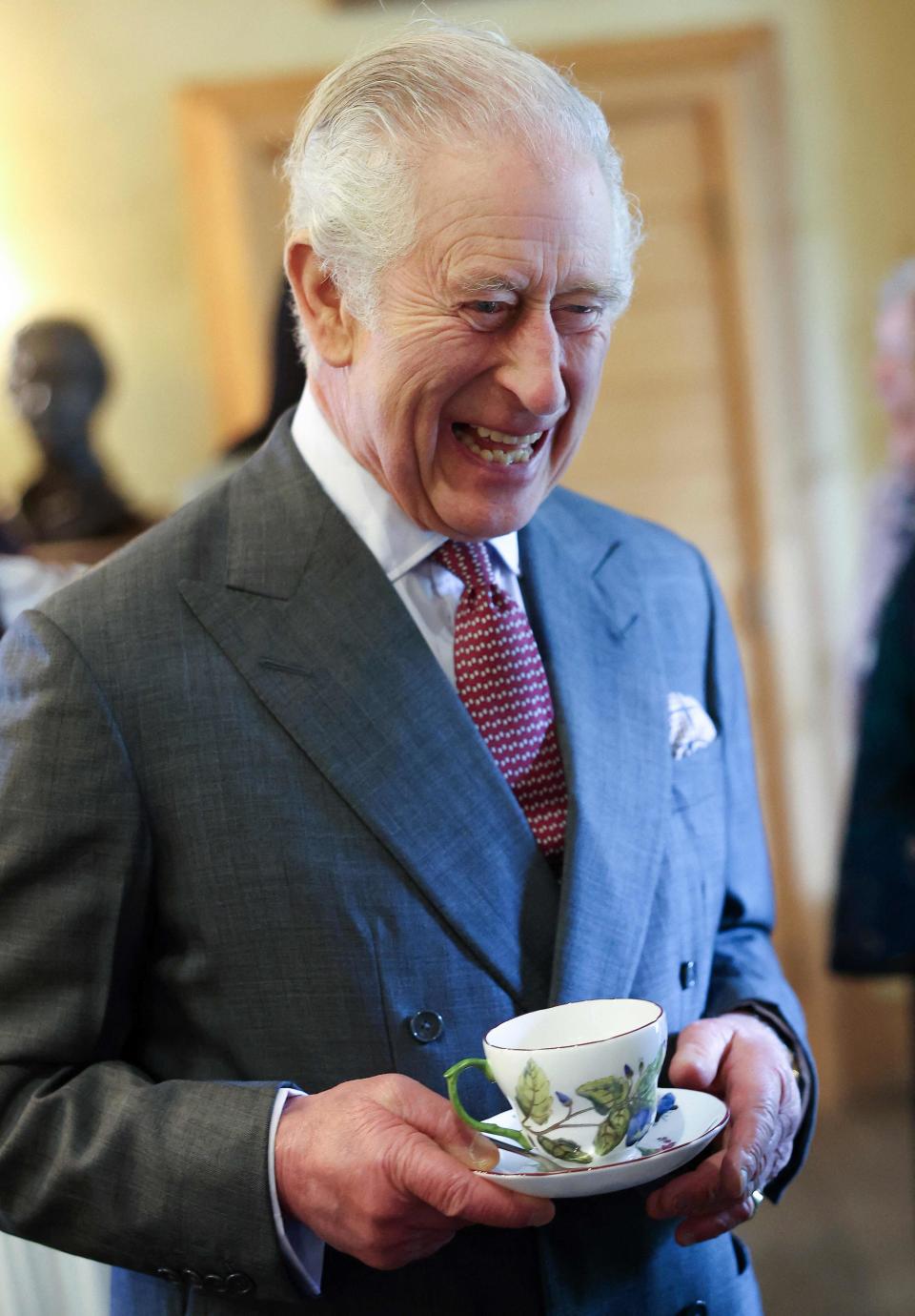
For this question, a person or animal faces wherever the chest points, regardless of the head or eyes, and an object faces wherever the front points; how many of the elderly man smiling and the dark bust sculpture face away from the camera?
0

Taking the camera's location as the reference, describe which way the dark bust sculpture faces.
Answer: facing the viewer and to the left of the viewer

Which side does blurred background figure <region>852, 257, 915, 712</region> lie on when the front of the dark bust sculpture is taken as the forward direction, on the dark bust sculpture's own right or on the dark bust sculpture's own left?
on the dark bust sculpture's own left

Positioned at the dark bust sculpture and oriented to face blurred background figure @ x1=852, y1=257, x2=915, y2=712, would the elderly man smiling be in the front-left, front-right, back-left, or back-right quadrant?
front-right

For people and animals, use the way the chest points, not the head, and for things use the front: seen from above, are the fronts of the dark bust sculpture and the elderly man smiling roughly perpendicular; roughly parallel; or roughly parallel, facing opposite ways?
roughly perpendicular

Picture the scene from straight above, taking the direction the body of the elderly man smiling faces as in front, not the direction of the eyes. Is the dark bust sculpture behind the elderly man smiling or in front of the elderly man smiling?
behind

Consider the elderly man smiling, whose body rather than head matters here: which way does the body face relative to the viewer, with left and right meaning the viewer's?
facing the viewer and to the right of the viewer

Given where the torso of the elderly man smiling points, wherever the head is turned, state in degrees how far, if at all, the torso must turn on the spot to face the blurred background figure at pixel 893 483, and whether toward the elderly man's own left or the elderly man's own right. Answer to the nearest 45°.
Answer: approximately 90° to the elderly man's own left

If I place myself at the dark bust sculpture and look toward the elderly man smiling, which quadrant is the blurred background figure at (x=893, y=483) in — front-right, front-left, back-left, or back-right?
front-left

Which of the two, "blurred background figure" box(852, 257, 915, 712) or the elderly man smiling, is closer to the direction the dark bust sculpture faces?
the elderly man smiling
